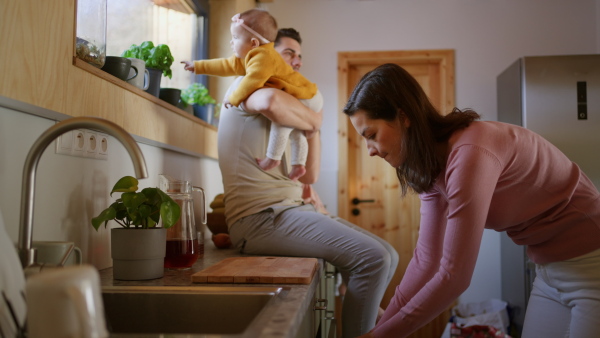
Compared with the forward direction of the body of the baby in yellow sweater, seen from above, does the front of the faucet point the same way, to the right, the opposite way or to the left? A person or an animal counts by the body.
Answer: the opposite way

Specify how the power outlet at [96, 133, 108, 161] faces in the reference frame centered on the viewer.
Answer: facing the viewer and to the right of the viewer

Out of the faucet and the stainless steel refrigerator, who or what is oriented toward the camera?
the stainless steel refrigerator

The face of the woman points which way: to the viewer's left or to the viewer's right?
to the viewer's left

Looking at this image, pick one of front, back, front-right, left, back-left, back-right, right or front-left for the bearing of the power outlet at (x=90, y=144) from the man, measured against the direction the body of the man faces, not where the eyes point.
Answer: back-right

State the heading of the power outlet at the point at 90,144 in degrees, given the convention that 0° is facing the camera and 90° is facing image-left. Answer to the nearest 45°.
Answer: approximately 315°

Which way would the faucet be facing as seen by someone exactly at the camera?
facing to the right of the viewer

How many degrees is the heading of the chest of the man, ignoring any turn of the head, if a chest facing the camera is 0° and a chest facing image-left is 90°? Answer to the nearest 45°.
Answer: approximately 270°

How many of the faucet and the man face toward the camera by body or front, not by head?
0

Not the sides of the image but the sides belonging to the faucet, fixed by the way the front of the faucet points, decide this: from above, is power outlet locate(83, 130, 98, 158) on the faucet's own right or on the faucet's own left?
on the faucet's own left

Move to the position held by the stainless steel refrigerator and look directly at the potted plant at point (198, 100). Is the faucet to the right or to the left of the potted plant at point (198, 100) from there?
left

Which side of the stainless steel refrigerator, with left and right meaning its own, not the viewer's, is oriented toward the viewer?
front

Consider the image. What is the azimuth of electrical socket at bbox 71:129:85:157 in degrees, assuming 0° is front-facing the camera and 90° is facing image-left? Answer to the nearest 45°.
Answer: approximately 315°

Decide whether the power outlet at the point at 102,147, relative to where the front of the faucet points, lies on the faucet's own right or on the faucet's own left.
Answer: on the faucet's own left
